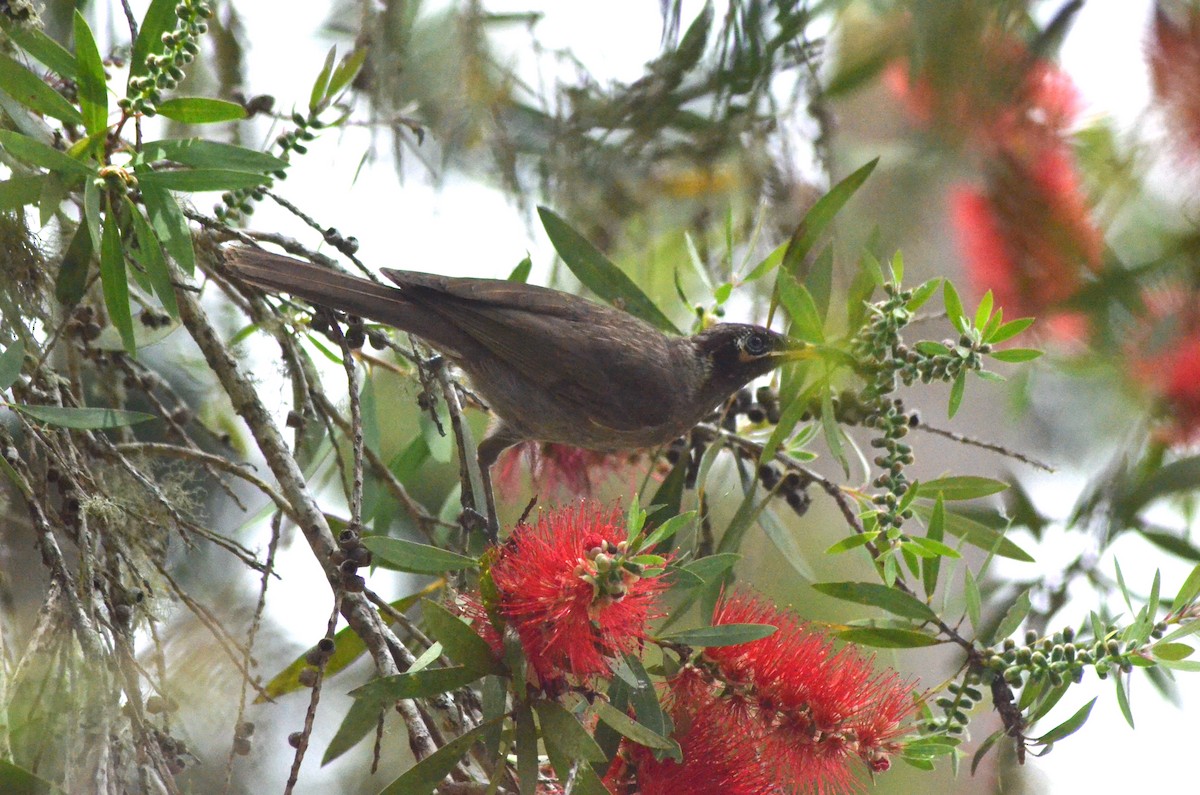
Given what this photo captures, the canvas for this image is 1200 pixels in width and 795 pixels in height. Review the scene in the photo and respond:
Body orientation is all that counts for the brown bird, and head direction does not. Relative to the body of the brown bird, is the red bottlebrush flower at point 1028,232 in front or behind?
in front

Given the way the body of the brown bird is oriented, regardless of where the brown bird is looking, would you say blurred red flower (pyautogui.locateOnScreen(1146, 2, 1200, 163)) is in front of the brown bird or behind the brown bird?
in front

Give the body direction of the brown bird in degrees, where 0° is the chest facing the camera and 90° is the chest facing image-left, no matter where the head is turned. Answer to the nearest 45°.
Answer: approximately 270°
